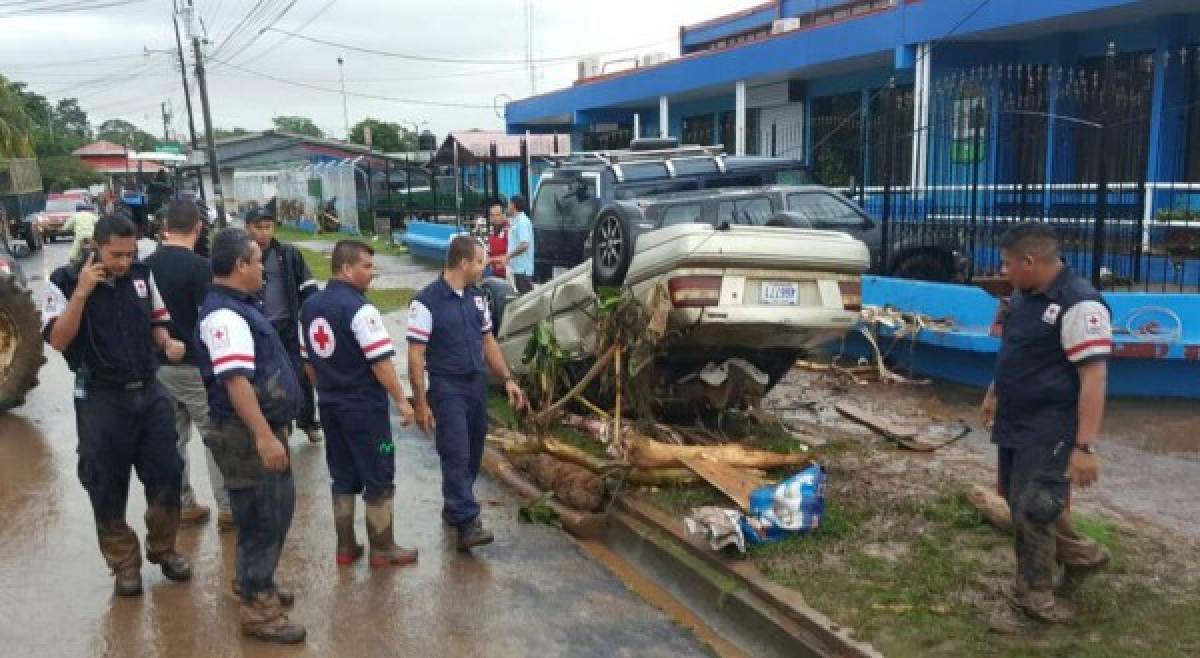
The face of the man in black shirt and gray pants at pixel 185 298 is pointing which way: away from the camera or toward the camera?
away from the camera

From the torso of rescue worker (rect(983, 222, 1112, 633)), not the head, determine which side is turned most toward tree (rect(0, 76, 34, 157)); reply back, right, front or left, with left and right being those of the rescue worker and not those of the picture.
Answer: right

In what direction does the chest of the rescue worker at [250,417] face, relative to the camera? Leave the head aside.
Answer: to the viewer's right

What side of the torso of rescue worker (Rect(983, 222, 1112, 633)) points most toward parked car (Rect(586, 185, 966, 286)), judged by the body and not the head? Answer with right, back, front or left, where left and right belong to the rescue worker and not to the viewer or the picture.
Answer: right

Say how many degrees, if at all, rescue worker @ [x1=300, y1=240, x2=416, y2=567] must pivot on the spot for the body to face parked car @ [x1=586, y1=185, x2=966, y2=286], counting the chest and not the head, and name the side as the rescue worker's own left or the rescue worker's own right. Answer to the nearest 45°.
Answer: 0° — they already face it

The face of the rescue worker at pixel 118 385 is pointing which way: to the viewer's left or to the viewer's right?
to the viewer's right

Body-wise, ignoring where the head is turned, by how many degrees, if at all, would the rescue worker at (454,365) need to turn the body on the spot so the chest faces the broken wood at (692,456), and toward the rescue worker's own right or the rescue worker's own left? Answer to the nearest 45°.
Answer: approximately 45° to the rescue worker's own left

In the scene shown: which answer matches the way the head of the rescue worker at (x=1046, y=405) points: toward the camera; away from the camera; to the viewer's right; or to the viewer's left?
to the viewer's left
